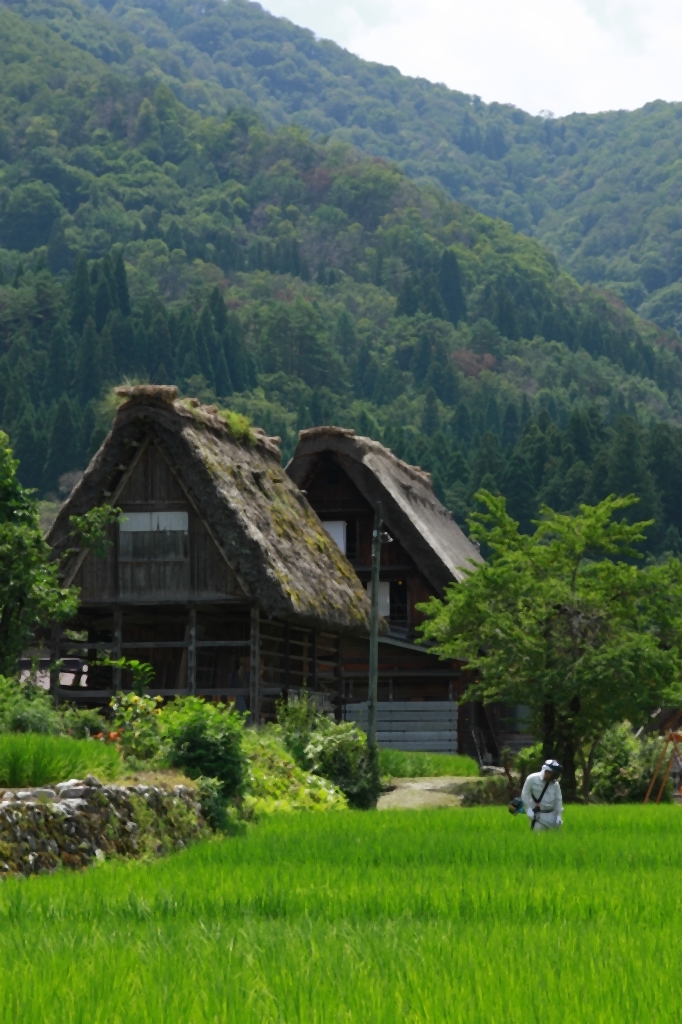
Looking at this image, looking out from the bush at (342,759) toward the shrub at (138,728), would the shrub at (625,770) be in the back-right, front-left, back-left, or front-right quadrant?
back-left

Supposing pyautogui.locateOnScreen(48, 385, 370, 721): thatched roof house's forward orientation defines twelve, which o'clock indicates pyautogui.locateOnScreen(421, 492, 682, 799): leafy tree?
The leafy tree is roughly at 8 o'clock from the thatched roof house.

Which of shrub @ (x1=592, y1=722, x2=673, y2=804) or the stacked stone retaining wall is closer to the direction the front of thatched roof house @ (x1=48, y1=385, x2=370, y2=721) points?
the stacked stone retaining wall

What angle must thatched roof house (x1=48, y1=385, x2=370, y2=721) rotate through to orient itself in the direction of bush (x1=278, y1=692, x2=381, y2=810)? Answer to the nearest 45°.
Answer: approximately 90° to its left

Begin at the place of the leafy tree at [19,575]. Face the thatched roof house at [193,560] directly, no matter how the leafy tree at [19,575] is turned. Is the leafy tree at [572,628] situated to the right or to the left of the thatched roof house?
right

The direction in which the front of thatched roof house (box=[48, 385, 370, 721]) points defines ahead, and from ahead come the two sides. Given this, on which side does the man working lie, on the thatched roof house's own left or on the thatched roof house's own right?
on the thatched roof house's own left

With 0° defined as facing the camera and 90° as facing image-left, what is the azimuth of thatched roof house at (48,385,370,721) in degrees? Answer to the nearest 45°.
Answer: approximately 45°
